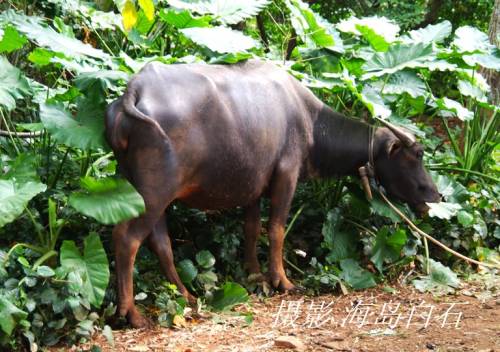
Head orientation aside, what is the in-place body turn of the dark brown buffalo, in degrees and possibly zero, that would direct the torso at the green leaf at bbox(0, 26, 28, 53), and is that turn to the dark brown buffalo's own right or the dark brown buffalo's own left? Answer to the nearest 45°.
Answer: approximately 135° to the dark brown buffalo's own left

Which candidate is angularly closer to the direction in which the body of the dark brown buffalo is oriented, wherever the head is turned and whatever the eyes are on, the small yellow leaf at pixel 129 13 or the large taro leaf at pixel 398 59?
the large taro leaf

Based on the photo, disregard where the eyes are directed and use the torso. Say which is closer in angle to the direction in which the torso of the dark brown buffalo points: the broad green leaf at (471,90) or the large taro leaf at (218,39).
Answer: the broad green leaf

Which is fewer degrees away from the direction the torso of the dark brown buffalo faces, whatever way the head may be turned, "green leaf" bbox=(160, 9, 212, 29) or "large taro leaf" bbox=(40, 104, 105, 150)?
the green leaf

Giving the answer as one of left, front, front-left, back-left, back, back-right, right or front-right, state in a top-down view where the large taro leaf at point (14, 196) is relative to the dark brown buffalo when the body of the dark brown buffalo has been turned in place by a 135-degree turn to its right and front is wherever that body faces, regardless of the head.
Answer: front-right

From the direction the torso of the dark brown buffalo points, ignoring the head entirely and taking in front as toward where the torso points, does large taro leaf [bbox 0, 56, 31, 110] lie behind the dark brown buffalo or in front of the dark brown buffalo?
behind

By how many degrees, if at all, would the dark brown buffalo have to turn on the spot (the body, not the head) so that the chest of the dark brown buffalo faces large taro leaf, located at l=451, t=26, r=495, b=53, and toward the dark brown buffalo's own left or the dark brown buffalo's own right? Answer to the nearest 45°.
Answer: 0° — it already faces it

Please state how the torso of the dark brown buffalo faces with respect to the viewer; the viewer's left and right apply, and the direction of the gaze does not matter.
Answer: facing away from the viewer and to the right of the viewer

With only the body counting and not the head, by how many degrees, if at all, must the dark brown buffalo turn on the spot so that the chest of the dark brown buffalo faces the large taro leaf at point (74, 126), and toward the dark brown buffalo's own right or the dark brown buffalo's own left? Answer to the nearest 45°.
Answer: approximately 180°

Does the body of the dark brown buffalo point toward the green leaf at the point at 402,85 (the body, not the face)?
yes

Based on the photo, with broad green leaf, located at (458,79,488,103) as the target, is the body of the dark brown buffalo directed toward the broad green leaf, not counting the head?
yes

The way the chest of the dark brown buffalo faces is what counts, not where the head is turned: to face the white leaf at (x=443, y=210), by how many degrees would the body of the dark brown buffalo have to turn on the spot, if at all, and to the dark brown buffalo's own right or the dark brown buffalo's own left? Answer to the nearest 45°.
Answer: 0° — it already faces it

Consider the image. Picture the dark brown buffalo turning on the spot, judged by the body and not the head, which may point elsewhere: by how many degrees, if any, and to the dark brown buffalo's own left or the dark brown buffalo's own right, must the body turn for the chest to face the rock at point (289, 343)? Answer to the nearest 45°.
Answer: approximately 90° to the dark brown buffalo's own right
